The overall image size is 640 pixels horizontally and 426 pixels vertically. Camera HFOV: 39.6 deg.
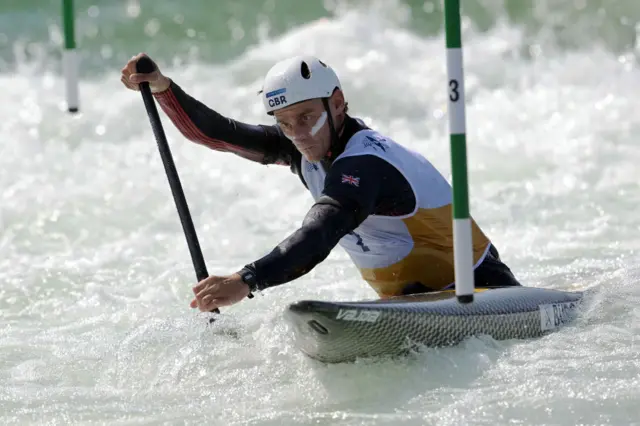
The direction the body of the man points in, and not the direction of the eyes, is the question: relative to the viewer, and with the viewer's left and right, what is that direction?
facing the viewer and to the left of the viewer

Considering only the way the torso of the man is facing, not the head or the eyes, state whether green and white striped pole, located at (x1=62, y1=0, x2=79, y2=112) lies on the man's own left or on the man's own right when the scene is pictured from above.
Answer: on the man's own right

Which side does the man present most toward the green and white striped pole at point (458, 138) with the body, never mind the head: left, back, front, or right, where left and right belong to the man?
left
